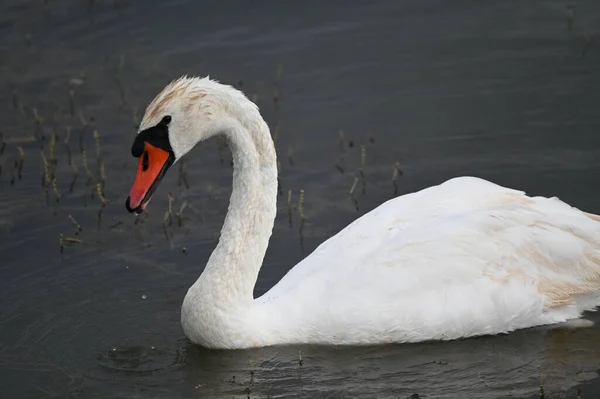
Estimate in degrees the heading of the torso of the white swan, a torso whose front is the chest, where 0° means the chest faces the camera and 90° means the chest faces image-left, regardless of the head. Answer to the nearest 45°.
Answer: approximately 90°
